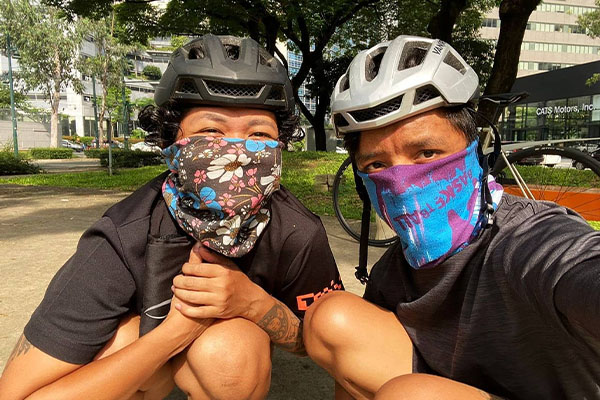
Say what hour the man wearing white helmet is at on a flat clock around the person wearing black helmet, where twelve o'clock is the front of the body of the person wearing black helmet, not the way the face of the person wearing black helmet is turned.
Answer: The man wearing white helmet is roughly at 10 o'clock from the person wearing black helmet.

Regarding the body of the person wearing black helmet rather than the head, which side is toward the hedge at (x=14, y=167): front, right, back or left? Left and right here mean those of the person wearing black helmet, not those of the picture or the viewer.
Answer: back

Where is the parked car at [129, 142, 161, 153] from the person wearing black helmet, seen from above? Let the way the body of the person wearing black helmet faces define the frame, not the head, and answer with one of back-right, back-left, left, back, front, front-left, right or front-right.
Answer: back

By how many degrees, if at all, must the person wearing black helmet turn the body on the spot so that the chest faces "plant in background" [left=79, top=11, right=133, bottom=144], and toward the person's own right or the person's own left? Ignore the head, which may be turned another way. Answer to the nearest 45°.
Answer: approximately 180°

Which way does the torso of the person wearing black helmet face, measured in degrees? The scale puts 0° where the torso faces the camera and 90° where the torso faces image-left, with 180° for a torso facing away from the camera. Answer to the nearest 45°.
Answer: approximately 0°

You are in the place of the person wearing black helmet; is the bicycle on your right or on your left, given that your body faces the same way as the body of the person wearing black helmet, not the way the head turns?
on your left

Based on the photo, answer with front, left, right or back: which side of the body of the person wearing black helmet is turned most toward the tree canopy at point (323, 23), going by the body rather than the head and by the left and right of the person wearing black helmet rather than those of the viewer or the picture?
back

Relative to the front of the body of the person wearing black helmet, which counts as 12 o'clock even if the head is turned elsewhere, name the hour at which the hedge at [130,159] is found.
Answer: The hedge is roughly at 6 o'clock from the person wearing black helmet.
